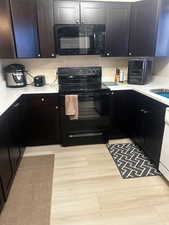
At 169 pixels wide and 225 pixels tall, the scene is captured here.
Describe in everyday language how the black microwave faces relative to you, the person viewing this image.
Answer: facing the viewer

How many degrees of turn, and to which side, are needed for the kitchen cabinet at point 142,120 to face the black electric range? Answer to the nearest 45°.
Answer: approximately 45° to its right

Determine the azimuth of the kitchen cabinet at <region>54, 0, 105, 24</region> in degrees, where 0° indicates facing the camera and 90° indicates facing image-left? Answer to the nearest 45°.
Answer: approximately 0°

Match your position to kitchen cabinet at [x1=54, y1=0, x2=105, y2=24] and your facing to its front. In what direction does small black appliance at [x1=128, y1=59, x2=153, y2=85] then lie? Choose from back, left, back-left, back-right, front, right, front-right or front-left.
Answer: left

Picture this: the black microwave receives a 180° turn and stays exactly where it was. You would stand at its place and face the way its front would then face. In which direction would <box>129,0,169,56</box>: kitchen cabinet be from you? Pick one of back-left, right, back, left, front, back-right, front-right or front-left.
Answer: right

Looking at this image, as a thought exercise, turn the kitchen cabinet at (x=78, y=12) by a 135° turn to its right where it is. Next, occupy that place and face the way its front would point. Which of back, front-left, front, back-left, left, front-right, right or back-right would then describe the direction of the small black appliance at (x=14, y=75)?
front-left

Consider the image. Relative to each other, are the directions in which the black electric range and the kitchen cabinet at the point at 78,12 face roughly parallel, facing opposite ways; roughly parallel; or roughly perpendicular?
roughly parallel

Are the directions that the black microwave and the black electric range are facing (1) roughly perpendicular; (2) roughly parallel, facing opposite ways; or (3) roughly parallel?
roughly parallel

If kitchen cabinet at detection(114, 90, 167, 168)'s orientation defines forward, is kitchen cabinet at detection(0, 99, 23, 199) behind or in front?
in front

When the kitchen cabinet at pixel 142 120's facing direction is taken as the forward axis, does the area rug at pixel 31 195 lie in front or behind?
in front

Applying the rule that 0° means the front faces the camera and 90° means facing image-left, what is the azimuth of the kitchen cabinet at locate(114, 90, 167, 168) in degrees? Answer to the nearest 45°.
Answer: approximately 45°

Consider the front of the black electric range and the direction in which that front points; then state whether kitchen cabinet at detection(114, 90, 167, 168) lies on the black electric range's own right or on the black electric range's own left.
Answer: on the black electric range's own left
